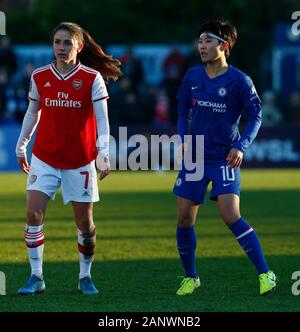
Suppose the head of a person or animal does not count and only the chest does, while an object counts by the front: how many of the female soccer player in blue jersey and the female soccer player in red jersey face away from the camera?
0

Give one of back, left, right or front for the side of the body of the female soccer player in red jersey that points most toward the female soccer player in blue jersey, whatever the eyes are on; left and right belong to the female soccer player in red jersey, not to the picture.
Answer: left

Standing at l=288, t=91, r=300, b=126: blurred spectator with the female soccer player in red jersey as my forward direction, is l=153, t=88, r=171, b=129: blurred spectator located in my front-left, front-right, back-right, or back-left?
front-right

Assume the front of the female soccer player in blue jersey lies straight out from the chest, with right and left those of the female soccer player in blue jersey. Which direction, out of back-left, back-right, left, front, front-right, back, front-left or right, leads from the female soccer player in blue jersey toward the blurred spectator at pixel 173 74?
back-right

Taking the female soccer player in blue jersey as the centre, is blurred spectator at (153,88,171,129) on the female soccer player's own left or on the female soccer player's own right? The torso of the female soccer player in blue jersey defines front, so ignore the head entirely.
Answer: on the female soccer player's own right

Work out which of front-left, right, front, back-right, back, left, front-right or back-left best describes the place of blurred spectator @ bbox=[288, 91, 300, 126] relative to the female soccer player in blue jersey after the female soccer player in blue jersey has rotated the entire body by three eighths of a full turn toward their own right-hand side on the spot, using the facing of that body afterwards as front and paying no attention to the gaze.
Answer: front

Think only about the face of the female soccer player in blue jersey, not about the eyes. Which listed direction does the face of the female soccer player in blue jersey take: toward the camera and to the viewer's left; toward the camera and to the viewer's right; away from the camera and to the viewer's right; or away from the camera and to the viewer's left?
toward the camera and to the viewer's left

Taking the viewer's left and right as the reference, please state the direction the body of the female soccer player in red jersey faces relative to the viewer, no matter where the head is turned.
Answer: facing the viewer

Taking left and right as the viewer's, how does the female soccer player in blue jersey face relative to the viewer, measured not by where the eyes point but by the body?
facing the viewer and to the left of the viewer

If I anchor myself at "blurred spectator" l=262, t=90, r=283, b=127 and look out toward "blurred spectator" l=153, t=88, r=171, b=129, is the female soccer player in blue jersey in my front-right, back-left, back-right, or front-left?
front-left

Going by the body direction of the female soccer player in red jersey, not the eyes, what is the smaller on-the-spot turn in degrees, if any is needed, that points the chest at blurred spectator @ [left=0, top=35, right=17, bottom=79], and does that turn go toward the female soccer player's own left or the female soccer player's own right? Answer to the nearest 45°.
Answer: approximately 180°

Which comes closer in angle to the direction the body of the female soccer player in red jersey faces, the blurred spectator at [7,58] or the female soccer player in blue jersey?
the female soccer player in blue jersey
